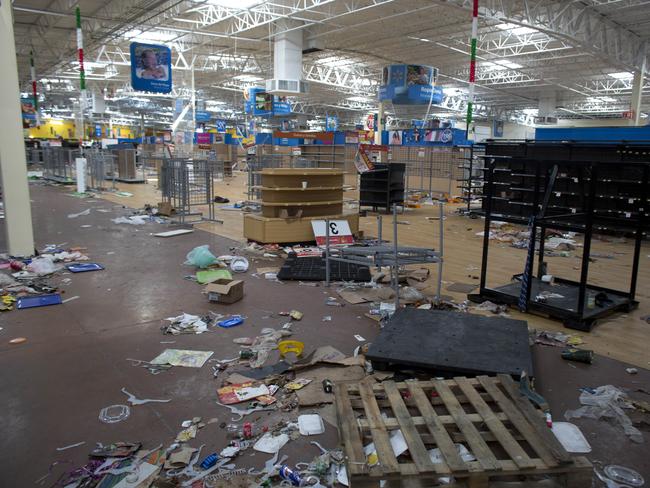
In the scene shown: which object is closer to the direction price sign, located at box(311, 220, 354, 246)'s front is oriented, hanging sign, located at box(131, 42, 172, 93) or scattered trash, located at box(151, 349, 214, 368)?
the scattered trash

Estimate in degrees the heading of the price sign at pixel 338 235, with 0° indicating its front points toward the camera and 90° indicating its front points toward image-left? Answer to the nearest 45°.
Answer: approximately 0°

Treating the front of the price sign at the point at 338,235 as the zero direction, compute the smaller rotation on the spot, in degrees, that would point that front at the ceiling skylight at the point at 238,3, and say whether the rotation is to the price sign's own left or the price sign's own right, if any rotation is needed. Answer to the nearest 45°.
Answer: approximately 180°

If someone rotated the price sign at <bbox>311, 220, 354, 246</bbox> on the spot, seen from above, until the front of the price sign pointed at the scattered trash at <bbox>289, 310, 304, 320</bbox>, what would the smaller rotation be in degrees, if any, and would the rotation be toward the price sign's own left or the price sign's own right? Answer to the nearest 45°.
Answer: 0° — it already faces it

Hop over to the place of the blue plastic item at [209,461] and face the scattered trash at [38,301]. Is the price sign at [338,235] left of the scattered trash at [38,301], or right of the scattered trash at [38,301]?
right
